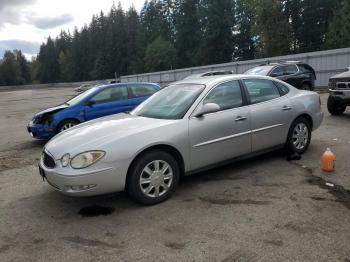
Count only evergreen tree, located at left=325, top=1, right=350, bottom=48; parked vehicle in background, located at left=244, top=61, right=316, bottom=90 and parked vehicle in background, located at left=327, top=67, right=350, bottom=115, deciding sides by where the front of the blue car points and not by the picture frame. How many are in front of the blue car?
0

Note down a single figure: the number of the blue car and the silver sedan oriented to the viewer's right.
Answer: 0

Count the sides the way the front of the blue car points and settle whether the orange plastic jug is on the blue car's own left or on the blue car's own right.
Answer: on the blue car's own left

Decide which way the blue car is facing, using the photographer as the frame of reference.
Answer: facing the viewer and to the left of the viewer

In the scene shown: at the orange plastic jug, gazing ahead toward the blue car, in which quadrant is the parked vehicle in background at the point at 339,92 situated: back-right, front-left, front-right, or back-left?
front-right

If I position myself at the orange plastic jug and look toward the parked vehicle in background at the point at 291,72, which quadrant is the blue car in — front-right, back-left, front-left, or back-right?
front-left

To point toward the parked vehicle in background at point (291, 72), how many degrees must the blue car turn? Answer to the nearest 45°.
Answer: approximately 180°

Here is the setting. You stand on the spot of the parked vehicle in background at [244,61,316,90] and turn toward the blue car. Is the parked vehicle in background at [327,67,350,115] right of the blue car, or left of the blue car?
left

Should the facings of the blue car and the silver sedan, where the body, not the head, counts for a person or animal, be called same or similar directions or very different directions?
same or similar directions

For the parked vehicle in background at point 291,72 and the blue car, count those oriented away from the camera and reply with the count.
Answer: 0

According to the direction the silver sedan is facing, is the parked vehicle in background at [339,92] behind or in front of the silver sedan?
behind
